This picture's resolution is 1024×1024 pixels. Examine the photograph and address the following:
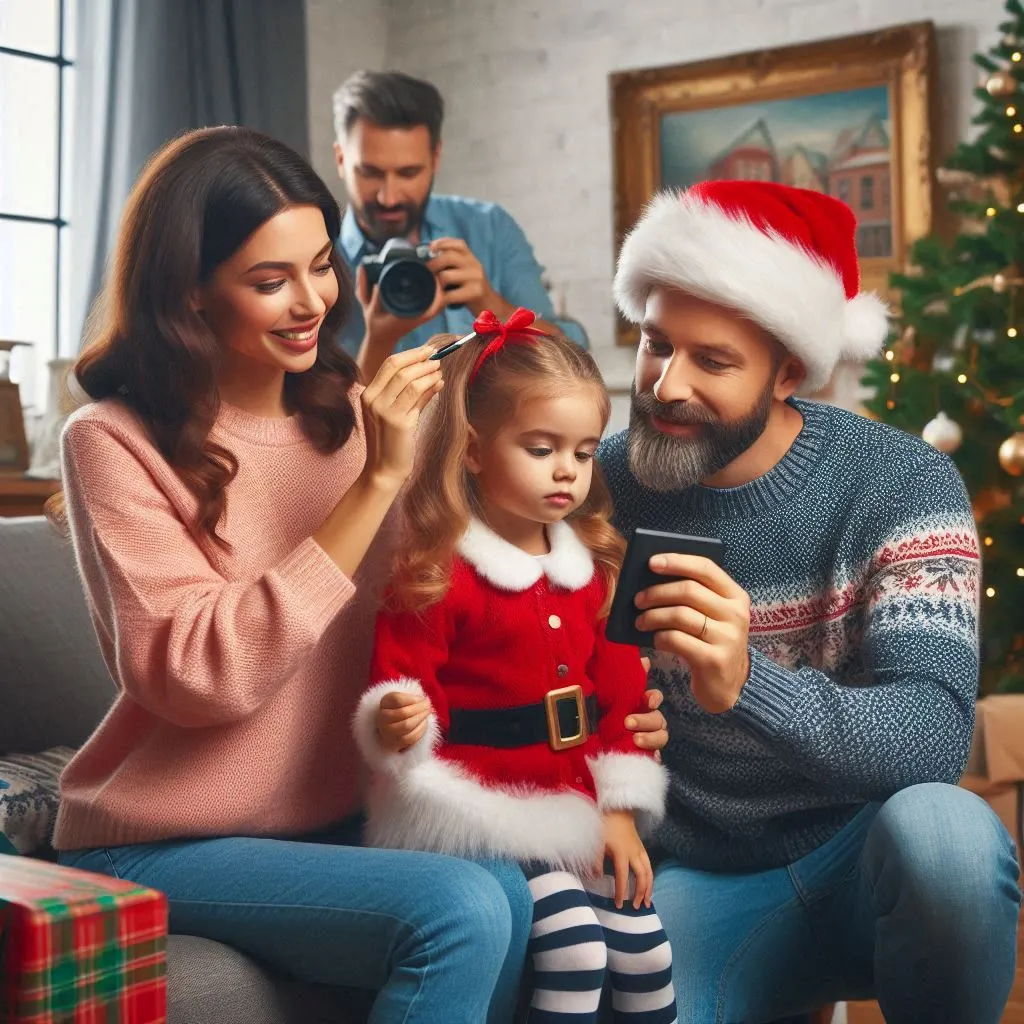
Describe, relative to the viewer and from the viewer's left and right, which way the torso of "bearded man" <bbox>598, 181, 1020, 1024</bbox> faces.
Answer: facing the viewer and to the left of the viewer

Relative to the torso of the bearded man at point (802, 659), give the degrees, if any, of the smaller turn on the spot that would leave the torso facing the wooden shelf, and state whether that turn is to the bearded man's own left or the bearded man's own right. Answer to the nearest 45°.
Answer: approximately 90° to the bearded man's own right

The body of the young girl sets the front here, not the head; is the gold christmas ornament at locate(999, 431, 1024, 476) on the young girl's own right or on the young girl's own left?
on the young girl's own left

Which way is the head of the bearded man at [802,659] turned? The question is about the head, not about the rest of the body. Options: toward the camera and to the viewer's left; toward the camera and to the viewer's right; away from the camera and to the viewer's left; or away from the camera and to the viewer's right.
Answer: toward the camera and to the viewer's left

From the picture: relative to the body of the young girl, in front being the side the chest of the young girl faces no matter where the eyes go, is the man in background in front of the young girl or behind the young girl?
behind

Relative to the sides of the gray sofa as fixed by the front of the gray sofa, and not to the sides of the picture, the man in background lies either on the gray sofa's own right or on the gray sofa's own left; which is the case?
on the gray sofa's own left

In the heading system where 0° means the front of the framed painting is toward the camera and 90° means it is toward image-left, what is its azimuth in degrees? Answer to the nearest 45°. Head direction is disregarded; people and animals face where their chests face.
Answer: approximately 45°

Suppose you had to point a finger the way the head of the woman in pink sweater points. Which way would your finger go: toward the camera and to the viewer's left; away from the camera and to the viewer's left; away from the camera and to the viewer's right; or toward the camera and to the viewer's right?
toward the camera and to the viewer's right

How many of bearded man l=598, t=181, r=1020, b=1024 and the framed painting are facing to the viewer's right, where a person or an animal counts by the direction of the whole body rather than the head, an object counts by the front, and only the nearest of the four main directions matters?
0

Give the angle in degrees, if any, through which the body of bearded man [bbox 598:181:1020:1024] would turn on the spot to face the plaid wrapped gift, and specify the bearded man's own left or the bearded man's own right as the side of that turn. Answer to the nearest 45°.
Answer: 0° — they already face it

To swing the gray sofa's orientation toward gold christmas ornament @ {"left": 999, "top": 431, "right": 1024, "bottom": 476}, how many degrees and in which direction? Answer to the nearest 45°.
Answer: approximately 90° to its left

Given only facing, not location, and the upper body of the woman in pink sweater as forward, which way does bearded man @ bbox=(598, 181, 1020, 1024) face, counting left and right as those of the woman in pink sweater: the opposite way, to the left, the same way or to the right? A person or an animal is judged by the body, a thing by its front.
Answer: to the right
